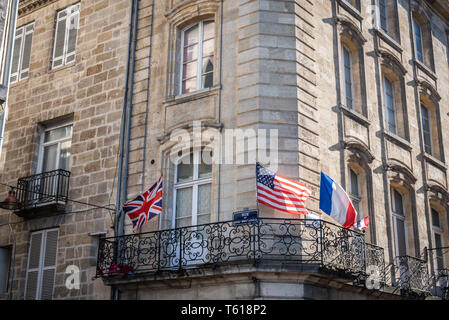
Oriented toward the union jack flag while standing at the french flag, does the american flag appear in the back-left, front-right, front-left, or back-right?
front-left

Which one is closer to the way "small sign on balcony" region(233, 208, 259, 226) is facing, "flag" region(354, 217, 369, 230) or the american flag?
the american flag

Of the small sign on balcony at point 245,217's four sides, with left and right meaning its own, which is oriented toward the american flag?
left

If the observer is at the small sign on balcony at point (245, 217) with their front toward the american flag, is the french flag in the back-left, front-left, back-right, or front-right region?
front-left

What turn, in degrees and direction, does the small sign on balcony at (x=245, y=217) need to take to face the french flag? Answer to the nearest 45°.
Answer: approximately 90° to its left

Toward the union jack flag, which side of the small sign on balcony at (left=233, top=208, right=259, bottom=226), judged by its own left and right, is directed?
right

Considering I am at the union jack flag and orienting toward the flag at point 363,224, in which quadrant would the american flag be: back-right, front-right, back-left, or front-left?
front-right

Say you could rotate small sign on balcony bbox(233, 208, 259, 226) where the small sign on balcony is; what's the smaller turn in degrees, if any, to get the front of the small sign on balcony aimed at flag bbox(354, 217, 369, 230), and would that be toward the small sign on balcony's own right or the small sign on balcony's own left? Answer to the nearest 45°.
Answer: approximately 135° to the small sign on balcony's own left

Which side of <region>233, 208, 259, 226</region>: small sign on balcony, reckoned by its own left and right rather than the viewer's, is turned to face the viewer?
front
